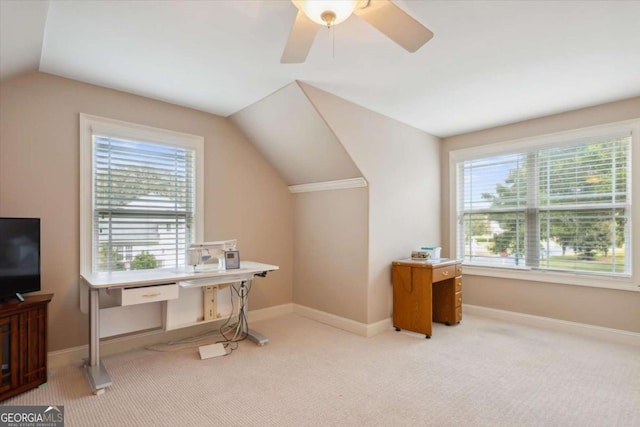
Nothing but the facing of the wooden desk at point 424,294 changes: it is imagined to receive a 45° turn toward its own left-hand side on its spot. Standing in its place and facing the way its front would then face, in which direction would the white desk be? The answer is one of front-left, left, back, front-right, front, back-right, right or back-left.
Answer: back-right

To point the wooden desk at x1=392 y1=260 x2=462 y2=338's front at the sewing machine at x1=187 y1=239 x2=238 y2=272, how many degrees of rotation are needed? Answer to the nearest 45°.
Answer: approximately 90° to its right

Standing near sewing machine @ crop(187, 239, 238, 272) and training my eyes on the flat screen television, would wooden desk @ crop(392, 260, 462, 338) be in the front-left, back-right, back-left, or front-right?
back-left

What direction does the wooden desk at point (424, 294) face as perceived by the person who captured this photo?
facing the viewer and to the right of the viewer

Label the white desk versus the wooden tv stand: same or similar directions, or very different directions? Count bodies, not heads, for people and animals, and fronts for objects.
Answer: same or similar directions

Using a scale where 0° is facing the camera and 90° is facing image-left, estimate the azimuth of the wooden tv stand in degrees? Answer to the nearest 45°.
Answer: approximately 315°

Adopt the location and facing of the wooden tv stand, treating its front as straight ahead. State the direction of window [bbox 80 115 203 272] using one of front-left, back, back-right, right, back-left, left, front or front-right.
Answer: left

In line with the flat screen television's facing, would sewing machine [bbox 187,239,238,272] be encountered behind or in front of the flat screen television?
in front

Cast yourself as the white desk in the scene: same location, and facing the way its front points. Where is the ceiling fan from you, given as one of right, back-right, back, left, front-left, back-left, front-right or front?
front

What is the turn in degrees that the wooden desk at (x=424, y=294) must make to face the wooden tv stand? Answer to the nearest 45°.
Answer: approximately 90° to its right

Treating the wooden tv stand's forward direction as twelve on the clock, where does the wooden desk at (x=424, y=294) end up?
The wooden desk is roughly at 11 o'clock from the wooden tv stand.

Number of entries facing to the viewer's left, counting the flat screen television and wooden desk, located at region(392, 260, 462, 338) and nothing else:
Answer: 0

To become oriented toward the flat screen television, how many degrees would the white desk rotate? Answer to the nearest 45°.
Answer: approximately 135° to its right

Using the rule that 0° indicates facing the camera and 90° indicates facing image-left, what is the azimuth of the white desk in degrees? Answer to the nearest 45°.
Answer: approximately 315°

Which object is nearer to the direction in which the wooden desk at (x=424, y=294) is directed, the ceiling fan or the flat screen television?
the ceiling fan

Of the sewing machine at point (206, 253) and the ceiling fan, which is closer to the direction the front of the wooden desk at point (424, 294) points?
the ceiling fan

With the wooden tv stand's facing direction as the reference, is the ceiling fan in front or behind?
in front
